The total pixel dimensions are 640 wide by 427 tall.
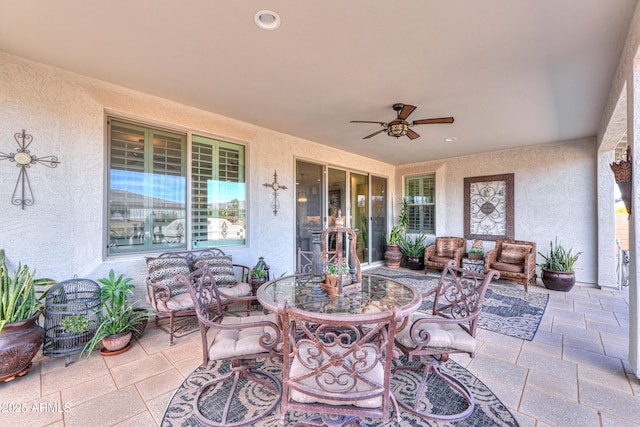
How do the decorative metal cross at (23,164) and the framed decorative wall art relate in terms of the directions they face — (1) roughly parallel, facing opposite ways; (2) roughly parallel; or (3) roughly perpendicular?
roughly perpendicular

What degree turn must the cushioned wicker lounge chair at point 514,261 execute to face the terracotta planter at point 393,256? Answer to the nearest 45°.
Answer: approximately 45° to its right

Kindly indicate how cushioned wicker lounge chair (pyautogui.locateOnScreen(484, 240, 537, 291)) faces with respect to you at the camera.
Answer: facing the viewer and to the left of the viewer

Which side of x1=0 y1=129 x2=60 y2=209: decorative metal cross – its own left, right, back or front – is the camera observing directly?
front

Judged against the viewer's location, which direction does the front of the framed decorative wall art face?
facing the viewer

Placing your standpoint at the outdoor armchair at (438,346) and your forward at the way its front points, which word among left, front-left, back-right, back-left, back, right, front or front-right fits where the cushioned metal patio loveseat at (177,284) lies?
front-right

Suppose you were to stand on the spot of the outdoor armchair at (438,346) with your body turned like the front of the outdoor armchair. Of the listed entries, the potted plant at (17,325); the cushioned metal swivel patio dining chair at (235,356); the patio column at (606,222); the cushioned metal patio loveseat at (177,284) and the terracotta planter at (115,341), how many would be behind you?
1

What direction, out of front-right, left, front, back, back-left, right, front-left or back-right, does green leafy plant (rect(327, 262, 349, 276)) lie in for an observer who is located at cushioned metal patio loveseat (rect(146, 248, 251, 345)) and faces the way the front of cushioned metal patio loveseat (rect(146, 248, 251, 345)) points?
front

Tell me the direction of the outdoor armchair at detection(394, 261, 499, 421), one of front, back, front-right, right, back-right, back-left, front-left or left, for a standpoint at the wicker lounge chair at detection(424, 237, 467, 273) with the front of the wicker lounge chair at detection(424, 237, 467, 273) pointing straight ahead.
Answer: front-left

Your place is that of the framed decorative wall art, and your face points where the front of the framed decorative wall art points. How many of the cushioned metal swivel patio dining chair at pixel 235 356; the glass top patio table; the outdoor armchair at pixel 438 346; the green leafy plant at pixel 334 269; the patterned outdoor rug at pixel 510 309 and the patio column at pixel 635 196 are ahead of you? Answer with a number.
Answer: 6

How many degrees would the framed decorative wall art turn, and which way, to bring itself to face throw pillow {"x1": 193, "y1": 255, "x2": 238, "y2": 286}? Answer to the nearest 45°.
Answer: approximately 45° to its right

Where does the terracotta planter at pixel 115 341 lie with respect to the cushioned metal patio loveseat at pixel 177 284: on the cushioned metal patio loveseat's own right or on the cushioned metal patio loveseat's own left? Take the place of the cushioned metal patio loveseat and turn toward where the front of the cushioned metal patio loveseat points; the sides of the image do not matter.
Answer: on the cushioned metal patio loveseat's own right

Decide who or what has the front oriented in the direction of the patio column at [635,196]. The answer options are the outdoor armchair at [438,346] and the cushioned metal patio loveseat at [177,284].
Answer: the cushioned metal patio loveseat

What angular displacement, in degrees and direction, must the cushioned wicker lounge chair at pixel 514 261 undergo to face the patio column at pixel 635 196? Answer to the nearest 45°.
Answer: approximately 45° to its left

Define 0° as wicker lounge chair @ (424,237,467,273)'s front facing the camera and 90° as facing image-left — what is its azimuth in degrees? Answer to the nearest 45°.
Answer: approximately 45°

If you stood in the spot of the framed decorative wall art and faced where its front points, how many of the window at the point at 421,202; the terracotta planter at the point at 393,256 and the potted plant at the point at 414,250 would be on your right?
3
